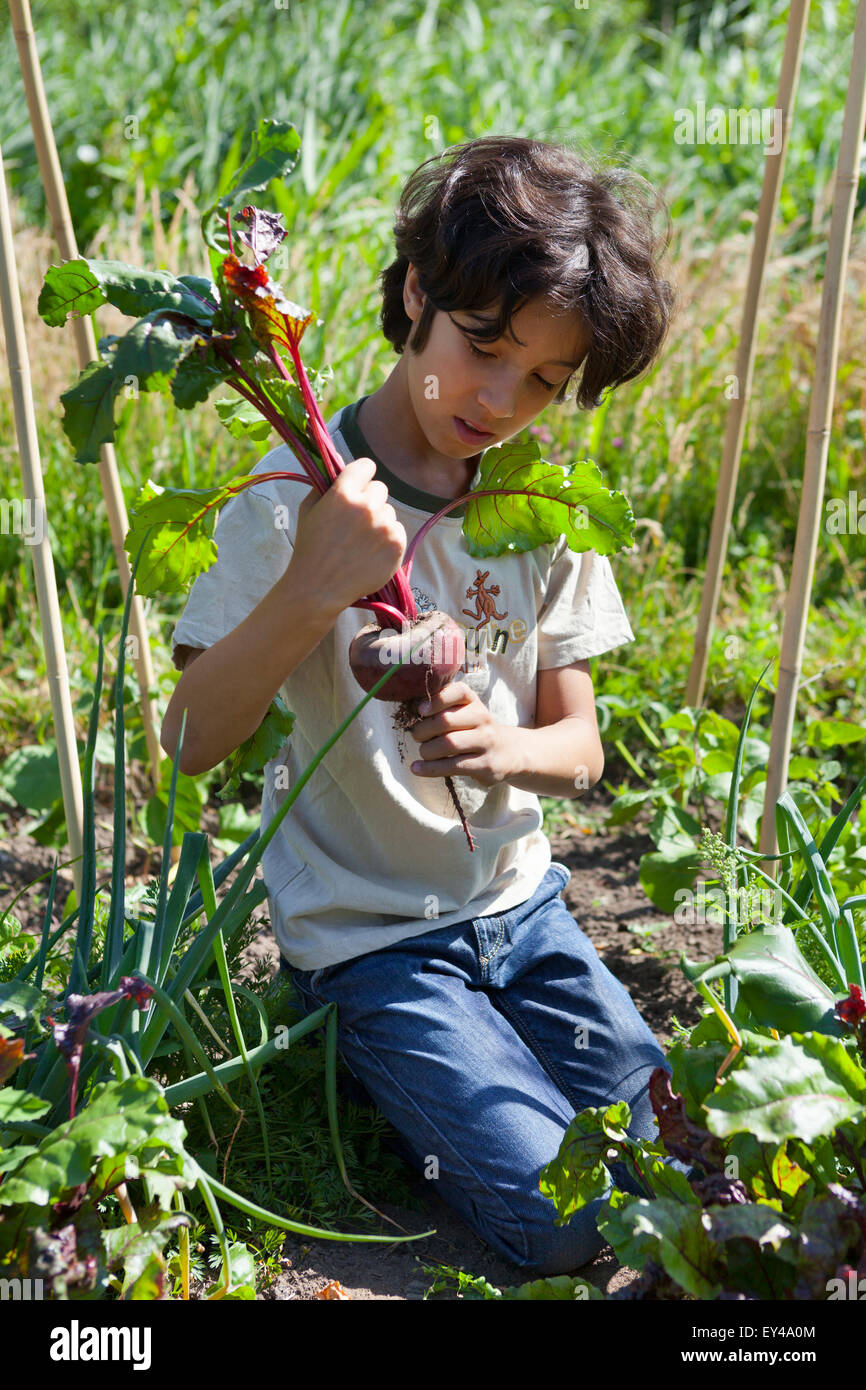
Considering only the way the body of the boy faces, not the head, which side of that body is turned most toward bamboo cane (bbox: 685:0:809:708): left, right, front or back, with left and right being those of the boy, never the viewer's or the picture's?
left

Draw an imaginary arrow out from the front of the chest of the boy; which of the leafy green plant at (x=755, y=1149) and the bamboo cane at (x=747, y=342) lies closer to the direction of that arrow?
the leafy green plant

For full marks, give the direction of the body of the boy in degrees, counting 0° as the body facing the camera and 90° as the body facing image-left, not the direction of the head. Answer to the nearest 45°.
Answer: approximately 315°
